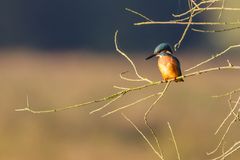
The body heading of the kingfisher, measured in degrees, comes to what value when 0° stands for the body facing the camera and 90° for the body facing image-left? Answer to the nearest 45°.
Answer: approximately 45°
